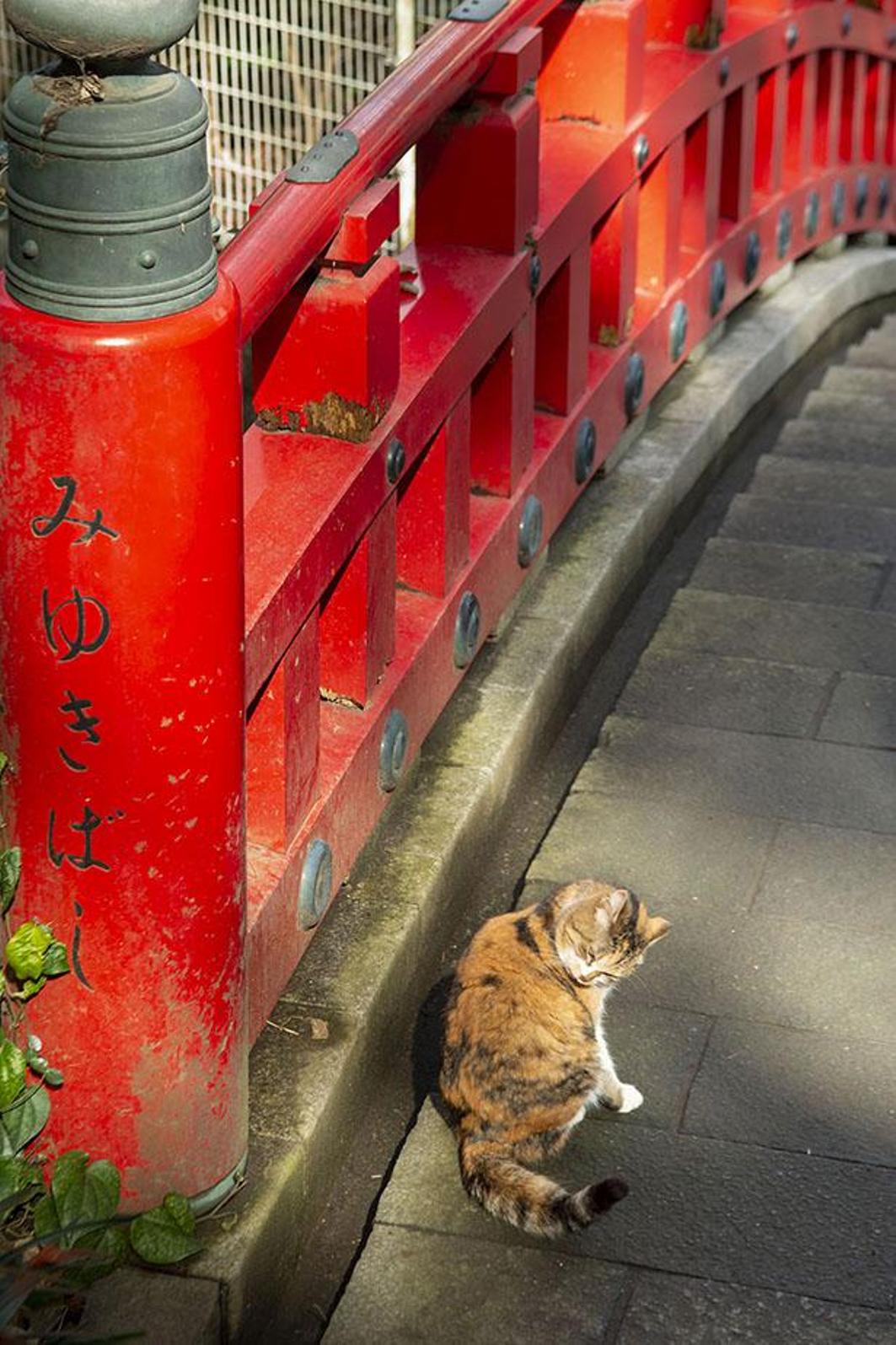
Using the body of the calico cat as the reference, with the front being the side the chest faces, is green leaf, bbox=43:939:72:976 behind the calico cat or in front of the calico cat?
behind

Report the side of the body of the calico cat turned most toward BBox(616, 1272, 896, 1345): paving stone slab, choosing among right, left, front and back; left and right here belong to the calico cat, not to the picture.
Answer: right

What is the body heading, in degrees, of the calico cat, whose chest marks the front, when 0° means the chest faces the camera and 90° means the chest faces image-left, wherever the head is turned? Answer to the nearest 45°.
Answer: approximately 225°

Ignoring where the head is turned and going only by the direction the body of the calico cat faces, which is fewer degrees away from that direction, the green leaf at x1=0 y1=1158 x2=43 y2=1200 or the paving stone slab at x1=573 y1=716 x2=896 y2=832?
the paving stone slab

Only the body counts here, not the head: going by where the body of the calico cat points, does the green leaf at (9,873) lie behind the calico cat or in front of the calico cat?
behind

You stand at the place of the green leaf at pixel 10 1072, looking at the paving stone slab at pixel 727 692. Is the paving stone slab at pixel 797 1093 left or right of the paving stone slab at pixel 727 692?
right

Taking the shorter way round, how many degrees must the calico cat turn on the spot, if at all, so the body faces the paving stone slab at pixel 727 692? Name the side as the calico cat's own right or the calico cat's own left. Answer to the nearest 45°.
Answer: approximately 45° to the calico cat's own left

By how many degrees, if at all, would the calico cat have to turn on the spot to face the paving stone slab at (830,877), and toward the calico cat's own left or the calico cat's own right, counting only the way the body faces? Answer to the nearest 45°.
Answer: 0° — it already faces it

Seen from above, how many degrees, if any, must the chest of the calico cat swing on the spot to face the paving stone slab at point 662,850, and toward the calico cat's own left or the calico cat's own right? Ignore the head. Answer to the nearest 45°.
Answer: approximately 45° to the calico cat's own left
